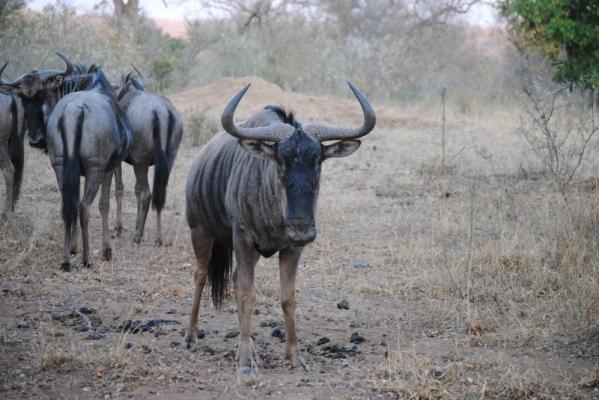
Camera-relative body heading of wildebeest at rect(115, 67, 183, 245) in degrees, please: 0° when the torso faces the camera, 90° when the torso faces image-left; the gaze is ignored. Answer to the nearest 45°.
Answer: approximately 135°

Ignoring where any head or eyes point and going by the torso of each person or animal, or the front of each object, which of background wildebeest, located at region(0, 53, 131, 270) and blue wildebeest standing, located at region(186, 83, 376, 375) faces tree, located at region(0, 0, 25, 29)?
the background wildebeest

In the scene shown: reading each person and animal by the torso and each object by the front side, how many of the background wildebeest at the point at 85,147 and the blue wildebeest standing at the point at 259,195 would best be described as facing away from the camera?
1

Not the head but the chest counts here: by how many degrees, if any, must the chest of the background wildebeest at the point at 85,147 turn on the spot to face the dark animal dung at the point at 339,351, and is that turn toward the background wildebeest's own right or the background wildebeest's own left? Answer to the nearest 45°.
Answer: approximately 135° to the background wildebeest's own right

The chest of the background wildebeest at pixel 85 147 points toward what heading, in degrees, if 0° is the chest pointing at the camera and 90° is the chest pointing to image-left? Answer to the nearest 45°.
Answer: approximately 180°

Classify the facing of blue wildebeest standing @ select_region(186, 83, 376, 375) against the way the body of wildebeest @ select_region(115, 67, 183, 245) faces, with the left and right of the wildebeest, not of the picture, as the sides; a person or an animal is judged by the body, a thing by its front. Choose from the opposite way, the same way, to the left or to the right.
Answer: the opposite way

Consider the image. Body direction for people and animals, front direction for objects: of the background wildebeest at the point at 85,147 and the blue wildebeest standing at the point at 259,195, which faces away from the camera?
the background wildebeest
